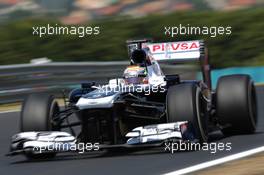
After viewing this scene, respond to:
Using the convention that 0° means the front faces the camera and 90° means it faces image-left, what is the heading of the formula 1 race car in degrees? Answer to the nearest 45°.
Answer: approximately 45°
